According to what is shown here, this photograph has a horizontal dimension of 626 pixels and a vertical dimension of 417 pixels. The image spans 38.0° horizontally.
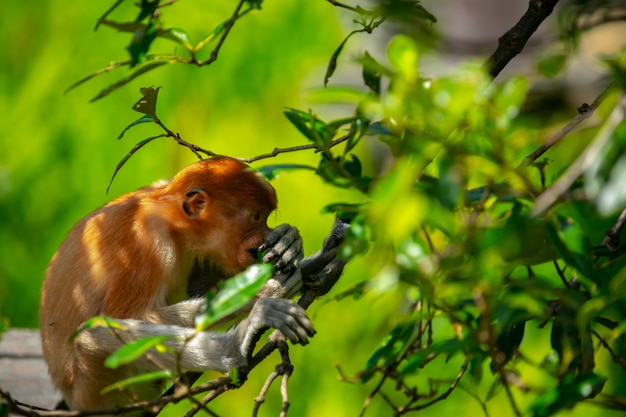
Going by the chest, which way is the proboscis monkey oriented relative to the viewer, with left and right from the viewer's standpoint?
facing to the right of the viewer
